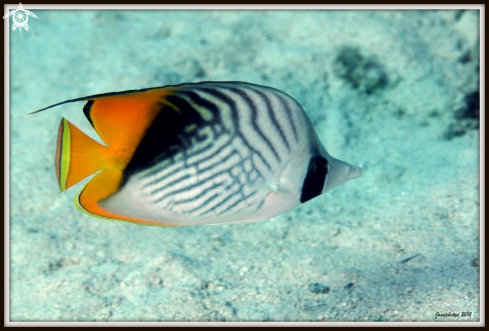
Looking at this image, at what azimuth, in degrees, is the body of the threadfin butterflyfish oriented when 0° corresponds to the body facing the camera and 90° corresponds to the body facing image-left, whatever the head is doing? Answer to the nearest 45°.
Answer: approximately 270°
